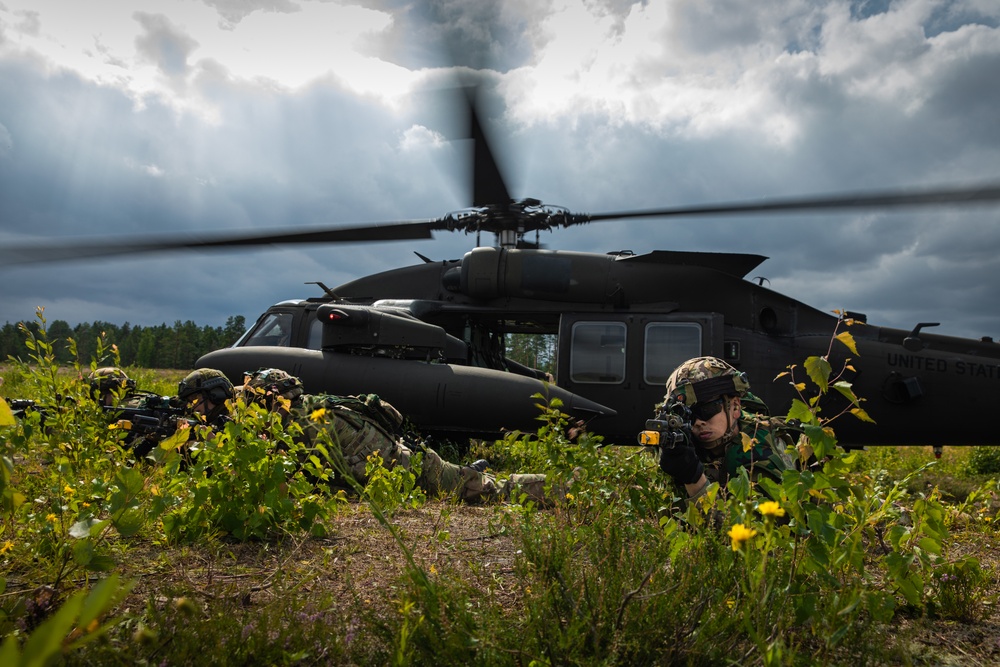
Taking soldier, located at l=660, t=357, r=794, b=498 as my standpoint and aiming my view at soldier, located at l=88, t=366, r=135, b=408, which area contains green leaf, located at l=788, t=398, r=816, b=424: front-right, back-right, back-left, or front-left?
back-left

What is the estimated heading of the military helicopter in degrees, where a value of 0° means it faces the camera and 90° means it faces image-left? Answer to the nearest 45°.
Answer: approximately 90°

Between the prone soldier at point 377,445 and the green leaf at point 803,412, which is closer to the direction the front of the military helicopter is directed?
the prone soldier

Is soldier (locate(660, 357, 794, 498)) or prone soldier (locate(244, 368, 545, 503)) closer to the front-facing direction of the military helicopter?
the prone soldier

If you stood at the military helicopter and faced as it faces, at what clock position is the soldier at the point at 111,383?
The soldier is roughly at 11 o'clock from the military helicopter.

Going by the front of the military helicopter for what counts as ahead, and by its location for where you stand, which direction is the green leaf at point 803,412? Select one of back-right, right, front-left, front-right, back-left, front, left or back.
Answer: left

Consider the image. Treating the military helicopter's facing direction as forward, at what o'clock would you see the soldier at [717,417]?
The soldier is roughly at 9 o'clock from the military helicopter.

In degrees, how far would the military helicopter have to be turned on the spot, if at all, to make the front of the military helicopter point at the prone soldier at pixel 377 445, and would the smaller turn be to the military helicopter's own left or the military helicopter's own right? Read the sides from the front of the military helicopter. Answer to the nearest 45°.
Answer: approximately 45° to the military helicopter's own left

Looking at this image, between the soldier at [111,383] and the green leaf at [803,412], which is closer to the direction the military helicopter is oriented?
the soldier
